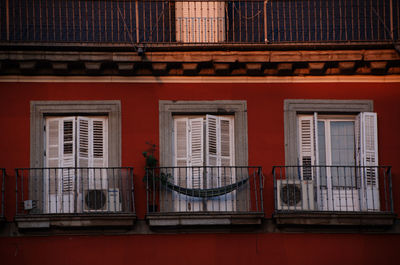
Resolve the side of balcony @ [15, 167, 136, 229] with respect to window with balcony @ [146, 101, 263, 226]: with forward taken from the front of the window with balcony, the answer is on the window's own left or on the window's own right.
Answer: on the window's own right

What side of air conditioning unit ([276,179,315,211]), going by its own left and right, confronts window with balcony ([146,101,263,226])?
right

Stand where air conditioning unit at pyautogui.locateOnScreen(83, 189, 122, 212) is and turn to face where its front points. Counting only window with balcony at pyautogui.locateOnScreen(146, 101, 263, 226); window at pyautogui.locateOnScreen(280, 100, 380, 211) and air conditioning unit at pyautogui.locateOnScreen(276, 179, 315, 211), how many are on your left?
3

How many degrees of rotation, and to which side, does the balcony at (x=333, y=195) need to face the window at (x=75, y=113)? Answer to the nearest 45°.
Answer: approximately 90° to its right

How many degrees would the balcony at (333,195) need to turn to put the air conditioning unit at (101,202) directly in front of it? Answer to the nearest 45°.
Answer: approximately 90° to its right

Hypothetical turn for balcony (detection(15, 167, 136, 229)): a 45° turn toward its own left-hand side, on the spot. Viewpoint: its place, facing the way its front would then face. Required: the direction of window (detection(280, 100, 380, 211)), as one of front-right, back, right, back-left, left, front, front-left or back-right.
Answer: front-left

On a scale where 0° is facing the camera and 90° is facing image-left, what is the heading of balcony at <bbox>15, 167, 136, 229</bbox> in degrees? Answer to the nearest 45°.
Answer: approximately 0°

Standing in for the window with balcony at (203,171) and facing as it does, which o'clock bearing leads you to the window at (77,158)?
The window is roughly at 3 o'clock from the window with balcony.
